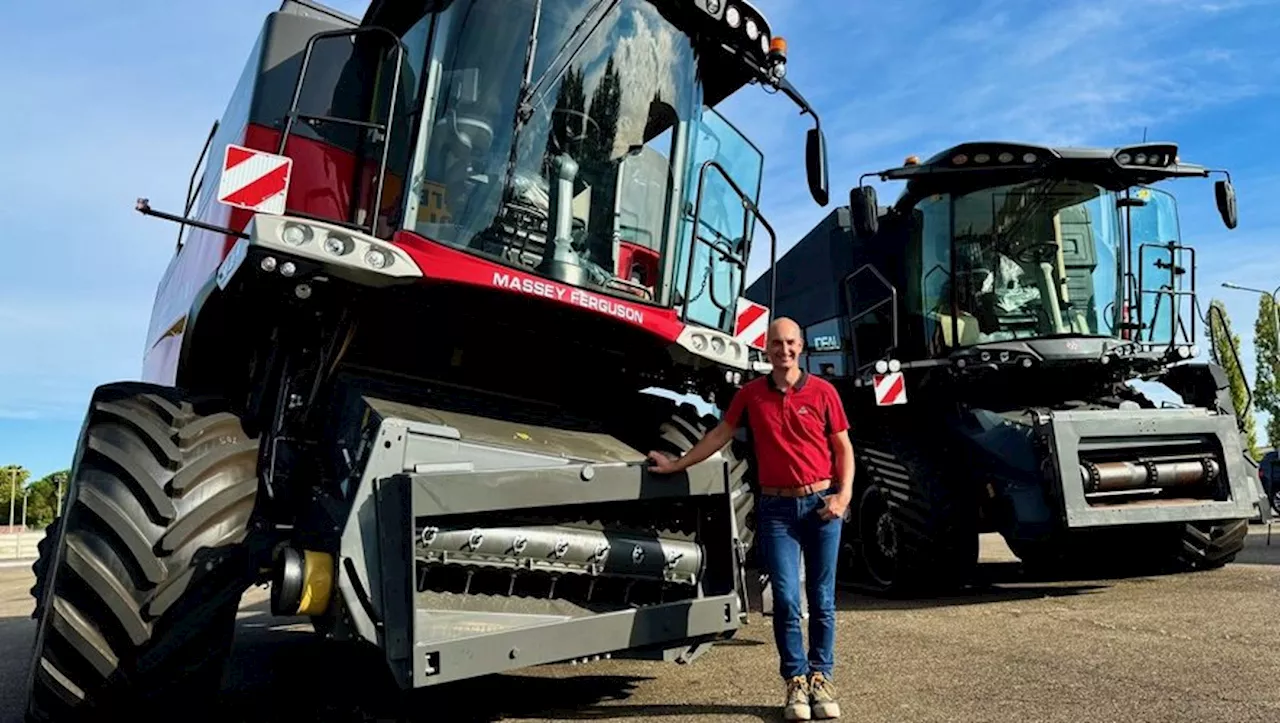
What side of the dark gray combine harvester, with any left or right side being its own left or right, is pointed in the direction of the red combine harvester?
right

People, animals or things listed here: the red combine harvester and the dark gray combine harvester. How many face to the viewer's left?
0

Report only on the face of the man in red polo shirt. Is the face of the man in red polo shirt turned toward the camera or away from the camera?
toward the camera

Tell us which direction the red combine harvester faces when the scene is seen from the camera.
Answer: facing the viewer and to the right of the viewer

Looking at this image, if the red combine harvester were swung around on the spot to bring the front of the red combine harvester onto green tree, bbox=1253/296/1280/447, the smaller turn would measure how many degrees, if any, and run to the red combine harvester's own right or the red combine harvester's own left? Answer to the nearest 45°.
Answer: approximately 90° to the red combine harvester's own left

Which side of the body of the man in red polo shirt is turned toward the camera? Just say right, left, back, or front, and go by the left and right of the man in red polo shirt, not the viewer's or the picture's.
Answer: front

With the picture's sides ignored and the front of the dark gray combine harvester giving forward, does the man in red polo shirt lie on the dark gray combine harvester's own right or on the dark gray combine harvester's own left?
on the dark gray combine harvester's own right

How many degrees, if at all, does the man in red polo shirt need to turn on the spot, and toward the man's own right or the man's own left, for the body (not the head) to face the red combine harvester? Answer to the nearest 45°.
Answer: approximately 90° to the man's own right

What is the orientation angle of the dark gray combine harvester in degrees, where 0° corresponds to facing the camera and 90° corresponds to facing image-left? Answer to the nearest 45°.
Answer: approximately 315°

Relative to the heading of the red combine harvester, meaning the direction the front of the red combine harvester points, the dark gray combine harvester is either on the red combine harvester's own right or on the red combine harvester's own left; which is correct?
on the red combine harvester's own left

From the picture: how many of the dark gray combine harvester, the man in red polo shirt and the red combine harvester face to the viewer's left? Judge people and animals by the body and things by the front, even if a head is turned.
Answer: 0
